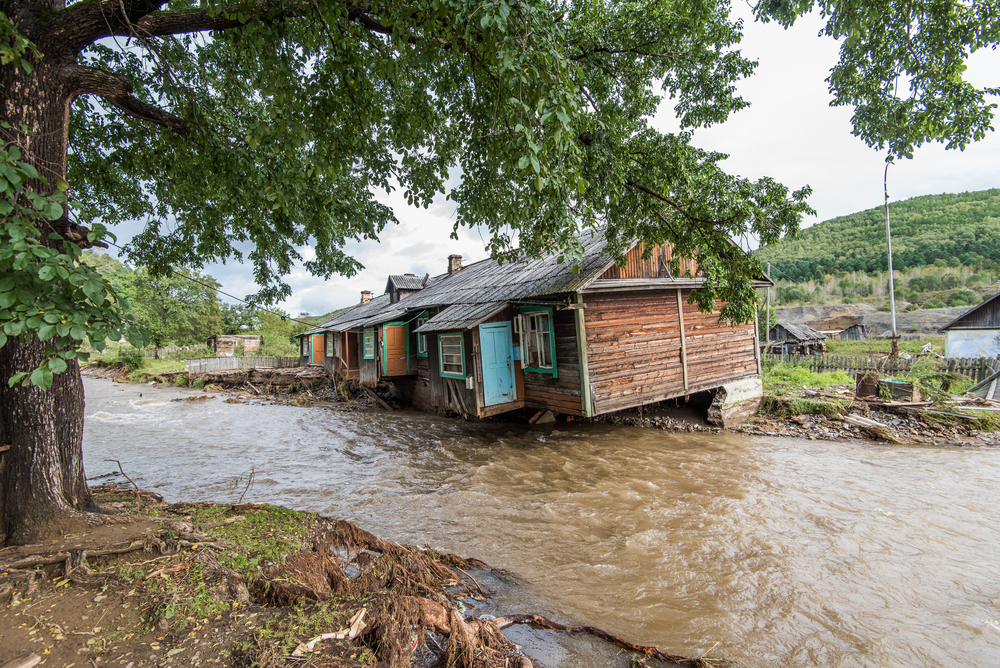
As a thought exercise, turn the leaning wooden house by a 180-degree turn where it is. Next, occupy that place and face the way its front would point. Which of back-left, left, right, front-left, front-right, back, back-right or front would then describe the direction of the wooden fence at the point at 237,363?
left

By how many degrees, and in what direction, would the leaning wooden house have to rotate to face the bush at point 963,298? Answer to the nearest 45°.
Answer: approximately 180°

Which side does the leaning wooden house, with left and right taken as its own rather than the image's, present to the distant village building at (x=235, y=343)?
right

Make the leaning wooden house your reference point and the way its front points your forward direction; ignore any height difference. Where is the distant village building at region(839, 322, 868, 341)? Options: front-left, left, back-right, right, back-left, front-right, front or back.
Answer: back

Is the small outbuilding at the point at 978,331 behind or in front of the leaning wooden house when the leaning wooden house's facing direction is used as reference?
behind

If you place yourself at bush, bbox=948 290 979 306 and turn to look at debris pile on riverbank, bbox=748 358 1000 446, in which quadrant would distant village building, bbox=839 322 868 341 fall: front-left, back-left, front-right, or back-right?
front-right

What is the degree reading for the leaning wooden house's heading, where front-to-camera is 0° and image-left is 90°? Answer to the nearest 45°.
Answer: approximately 45°

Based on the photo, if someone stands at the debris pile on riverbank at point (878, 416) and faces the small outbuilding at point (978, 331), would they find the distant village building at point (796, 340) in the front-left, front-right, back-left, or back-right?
front-left

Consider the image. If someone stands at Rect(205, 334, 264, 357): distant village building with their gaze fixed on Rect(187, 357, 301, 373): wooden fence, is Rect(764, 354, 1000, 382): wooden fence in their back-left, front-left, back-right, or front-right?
front-left
